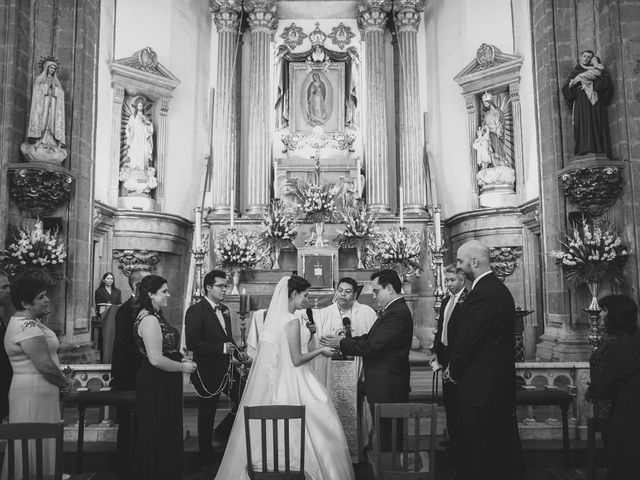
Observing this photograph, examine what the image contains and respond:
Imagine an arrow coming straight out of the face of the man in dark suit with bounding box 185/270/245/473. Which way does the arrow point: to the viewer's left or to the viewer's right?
to the viewer's right

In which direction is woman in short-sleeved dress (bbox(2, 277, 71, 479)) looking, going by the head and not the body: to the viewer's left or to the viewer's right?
to the viewer's right

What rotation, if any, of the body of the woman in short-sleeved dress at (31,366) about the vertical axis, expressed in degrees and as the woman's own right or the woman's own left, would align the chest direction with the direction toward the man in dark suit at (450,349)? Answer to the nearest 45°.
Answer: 0° — they already face them

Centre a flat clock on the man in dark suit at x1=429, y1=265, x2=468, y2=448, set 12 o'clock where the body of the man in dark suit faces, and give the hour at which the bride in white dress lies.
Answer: The bride in white dress is roughly at 12 o'clock from the man in dark suit.

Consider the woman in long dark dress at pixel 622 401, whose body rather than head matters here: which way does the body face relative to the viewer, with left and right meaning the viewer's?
facing to the left of the viewer

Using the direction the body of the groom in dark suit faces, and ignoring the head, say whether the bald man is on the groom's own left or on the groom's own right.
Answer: on the groom's own left

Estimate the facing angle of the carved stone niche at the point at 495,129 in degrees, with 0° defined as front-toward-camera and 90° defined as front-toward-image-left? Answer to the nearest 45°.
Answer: approximately 45°

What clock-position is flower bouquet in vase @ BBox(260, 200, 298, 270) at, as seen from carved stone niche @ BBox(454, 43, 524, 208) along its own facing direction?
The flower bouquet in vase is roughly at 1 o'clock from the carved stone niche.

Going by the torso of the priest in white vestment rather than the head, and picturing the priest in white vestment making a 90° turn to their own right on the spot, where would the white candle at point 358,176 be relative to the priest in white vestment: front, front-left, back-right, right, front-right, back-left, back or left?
right

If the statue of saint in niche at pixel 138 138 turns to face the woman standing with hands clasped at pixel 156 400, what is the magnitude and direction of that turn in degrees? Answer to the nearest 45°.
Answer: approximately 45° to its right

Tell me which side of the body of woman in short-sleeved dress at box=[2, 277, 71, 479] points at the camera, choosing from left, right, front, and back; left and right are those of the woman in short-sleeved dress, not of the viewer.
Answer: right

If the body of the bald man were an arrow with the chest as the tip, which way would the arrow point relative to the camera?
to the viewer's left

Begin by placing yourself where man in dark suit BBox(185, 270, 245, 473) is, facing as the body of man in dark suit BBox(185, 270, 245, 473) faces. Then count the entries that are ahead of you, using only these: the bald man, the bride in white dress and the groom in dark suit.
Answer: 3

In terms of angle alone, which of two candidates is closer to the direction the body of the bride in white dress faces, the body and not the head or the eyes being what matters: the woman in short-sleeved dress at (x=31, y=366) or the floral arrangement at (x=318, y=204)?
the floral arrangement
